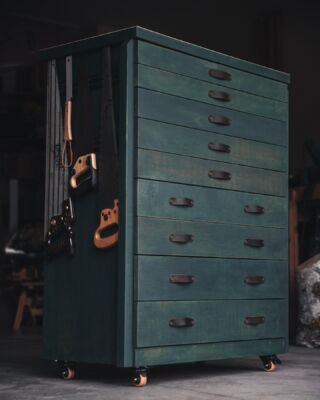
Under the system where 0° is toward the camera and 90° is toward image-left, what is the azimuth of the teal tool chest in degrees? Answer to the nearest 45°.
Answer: approximately 315°
